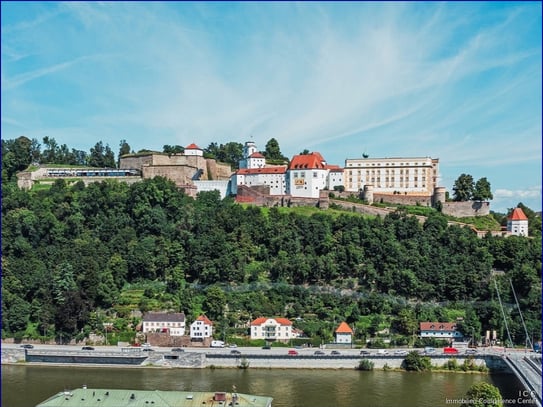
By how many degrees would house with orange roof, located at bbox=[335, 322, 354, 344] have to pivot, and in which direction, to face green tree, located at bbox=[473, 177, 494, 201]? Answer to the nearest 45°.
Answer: approximately 135° to its left

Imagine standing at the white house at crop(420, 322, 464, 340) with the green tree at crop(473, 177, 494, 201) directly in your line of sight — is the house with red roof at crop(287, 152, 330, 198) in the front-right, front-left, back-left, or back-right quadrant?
front-left

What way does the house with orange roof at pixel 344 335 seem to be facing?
toward the camera

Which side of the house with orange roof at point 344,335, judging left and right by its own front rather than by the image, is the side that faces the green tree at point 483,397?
front

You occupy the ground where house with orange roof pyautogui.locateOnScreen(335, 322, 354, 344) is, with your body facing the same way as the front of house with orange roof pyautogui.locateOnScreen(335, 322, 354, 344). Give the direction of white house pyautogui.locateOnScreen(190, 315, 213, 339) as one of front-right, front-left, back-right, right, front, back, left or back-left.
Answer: right

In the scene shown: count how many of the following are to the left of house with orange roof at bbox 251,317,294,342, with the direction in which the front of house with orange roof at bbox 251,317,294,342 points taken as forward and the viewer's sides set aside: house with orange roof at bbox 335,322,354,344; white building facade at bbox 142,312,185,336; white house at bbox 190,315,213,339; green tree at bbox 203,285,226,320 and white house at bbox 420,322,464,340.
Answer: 2

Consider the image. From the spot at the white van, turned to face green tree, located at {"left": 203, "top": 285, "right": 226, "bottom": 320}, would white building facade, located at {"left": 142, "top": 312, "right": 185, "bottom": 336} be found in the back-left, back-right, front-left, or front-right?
front-left

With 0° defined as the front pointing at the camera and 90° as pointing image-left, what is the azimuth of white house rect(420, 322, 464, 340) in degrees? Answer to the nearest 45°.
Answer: approximately 0°

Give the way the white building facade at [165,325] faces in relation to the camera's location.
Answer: facing the viewer

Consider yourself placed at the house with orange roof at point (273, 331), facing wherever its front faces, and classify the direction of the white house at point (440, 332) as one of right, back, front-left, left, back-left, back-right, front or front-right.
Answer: left

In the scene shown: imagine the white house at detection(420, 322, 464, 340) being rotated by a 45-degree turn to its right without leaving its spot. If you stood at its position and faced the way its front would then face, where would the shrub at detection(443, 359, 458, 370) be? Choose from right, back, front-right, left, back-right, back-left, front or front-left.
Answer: front-left

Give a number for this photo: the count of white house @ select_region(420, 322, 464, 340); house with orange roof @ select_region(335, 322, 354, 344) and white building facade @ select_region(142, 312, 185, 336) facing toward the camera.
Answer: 3

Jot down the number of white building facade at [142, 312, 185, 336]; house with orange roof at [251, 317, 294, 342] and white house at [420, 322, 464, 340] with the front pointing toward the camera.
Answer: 3

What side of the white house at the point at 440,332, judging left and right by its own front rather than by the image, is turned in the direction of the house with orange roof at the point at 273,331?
right
